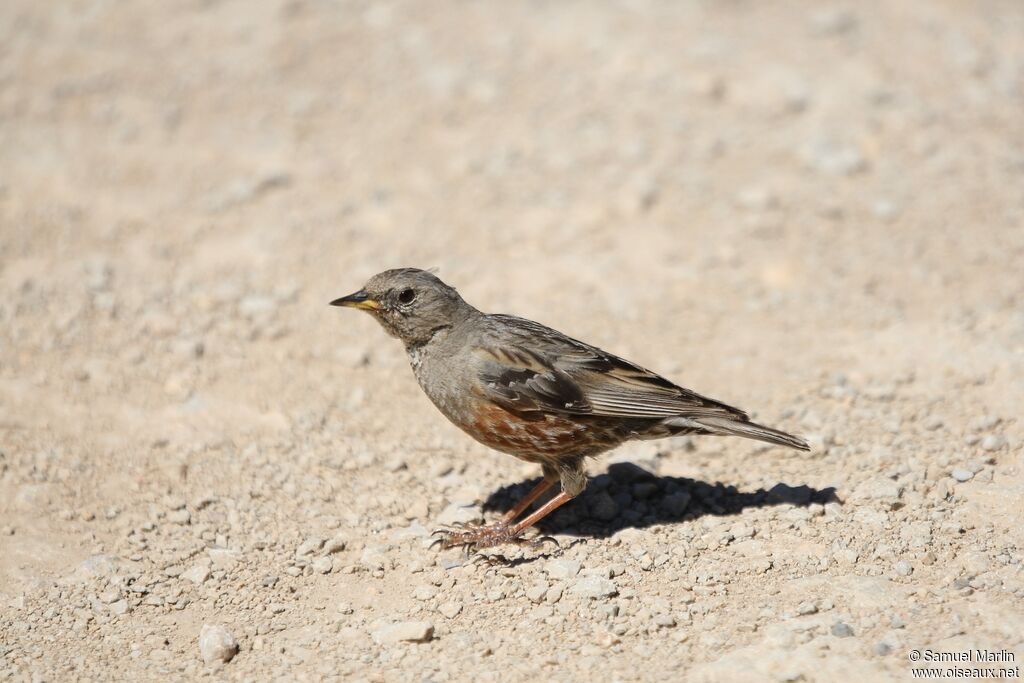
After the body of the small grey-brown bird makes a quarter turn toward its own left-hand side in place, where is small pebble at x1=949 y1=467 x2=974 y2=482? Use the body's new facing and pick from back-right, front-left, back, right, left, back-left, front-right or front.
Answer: left

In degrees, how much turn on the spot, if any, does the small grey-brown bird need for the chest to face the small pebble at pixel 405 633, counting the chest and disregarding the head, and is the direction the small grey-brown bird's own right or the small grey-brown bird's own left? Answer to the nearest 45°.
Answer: approximately 45° to the small grey-brown bird's own left

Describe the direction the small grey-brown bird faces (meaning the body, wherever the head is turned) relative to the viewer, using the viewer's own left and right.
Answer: facing to the left of the viewer

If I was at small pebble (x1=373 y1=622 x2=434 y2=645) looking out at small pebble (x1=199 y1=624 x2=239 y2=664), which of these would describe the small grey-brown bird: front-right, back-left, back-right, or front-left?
back-right

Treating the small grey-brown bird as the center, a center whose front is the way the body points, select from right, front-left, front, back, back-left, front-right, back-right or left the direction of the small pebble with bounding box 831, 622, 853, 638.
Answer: back-left

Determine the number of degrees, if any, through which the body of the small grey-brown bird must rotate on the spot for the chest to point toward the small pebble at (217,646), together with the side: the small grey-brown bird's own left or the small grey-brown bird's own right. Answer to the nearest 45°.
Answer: approximately 45° to the small grey-brown bird's own left

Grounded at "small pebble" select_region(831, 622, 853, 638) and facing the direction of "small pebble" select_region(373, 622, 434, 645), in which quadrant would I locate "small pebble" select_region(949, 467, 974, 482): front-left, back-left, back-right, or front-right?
back-right

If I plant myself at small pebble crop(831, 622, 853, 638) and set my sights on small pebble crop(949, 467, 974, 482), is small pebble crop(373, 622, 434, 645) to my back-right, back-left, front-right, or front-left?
back-left

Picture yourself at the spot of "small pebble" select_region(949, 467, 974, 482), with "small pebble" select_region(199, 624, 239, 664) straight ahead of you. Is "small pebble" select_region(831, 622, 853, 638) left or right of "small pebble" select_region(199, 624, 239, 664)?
left
